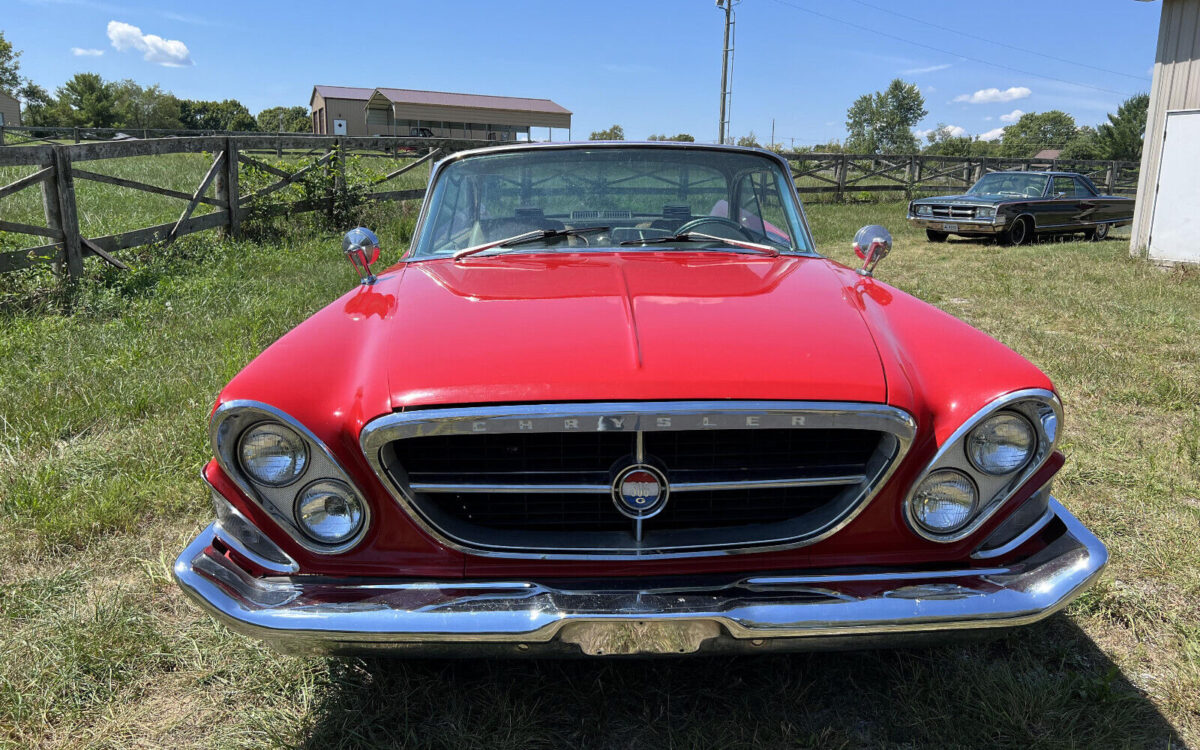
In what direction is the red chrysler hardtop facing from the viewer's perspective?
toward the camera

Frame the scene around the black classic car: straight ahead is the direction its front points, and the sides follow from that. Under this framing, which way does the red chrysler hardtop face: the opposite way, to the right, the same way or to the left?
to the left

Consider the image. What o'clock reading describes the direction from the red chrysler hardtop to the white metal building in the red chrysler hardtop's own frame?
The white metal building is roughly at 7 o'clock from the red chrysler hardtop.

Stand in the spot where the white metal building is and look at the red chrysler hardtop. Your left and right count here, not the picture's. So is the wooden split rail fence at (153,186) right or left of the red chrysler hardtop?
right

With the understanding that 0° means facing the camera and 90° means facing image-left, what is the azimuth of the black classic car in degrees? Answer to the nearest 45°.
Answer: approximately 45°

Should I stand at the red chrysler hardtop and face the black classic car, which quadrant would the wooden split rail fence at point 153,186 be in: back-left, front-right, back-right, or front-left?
front-left

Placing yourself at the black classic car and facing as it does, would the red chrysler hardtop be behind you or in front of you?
in front

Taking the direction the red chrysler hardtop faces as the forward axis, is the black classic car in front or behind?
behind

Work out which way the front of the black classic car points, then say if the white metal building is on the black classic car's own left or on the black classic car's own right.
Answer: on the black classic car's own left

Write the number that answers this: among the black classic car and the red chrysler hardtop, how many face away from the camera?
0
